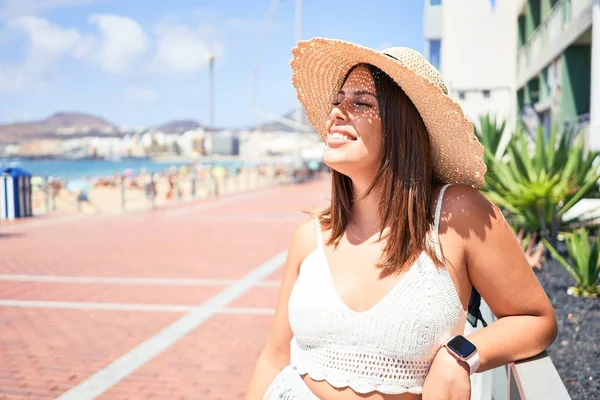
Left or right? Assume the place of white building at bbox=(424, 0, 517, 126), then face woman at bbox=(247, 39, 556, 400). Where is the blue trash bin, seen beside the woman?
right

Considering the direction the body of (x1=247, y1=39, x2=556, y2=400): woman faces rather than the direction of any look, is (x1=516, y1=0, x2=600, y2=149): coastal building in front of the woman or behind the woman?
behind

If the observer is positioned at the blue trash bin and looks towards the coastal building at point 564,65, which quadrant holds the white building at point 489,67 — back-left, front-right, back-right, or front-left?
front-left

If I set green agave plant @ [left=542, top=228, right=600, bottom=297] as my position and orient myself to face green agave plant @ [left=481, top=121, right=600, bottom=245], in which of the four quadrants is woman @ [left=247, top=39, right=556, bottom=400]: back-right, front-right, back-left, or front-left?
back-left

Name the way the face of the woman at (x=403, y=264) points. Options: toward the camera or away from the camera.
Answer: toward the camera

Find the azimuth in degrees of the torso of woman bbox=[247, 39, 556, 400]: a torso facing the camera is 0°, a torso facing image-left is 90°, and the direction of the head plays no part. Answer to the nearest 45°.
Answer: approximately 45°

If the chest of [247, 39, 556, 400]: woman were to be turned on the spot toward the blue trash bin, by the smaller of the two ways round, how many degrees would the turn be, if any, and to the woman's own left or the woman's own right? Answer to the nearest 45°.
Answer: approximately 90° to the woman's own right

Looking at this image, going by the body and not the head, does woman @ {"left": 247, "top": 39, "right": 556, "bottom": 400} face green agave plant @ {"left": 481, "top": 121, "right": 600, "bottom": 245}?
no

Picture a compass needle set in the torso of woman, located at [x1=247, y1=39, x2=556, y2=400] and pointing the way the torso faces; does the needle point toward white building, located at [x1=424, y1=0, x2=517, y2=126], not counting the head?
no

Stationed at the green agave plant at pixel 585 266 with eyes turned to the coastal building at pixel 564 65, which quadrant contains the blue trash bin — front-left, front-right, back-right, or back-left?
front-left

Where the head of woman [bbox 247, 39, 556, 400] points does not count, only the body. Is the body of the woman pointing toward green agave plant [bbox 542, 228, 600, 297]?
no
